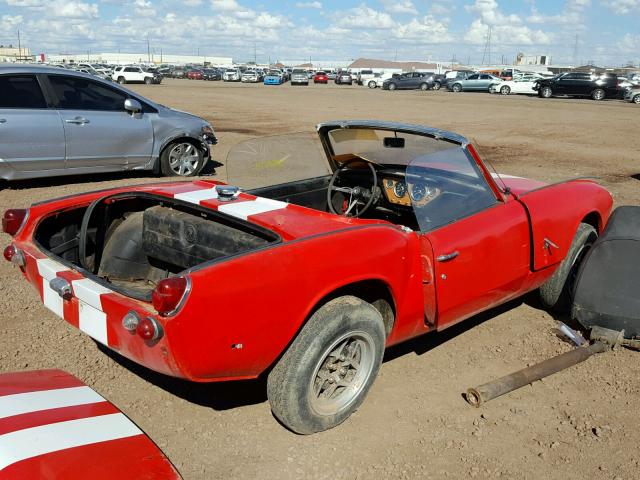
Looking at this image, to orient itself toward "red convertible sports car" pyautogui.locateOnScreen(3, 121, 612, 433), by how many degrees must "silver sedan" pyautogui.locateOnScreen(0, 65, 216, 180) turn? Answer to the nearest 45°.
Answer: approximately 90° to its right

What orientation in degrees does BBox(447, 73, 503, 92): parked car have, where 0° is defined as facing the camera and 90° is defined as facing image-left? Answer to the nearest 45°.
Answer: approximately 90°

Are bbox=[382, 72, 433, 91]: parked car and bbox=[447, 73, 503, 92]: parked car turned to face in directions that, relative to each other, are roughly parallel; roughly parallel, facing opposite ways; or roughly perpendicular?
roughly parallel

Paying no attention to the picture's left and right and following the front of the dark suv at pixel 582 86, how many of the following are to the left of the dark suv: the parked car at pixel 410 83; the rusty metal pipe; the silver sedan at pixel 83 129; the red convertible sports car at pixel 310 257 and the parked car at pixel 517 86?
3

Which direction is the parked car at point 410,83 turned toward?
to the viewer's left

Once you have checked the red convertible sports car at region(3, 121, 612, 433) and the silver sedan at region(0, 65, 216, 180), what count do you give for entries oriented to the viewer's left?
0

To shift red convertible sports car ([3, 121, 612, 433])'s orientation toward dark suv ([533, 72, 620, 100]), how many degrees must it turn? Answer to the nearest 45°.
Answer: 0° — it already faces it

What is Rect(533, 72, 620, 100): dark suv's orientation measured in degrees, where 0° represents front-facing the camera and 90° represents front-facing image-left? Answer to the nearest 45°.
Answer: approximately 90°

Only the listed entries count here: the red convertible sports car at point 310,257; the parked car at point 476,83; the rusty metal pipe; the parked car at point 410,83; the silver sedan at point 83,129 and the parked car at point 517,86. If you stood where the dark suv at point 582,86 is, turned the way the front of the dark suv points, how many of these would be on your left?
3

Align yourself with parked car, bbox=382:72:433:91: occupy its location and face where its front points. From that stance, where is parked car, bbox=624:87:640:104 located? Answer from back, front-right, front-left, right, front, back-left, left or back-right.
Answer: back-left

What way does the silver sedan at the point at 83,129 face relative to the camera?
to the viewer's right

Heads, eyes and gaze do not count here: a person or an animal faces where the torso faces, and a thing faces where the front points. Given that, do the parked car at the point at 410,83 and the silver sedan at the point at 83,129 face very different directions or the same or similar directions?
very different directions

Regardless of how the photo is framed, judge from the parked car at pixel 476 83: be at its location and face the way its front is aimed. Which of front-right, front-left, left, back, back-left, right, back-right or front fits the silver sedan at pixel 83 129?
left
